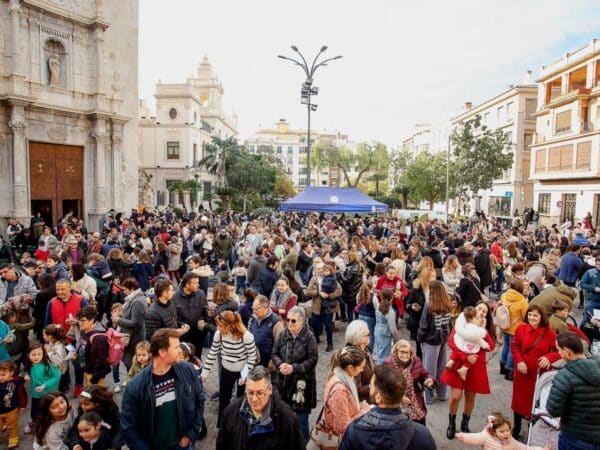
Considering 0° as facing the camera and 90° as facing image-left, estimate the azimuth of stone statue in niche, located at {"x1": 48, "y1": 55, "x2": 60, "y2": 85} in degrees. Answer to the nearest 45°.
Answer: approximately 0°

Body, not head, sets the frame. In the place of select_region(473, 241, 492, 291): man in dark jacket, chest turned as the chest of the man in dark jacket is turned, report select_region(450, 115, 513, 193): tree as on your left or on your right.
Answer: on your right

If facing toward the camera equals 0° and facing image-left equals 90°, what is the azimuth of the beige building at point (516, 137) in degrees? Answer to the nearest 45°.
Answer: approximately 45°

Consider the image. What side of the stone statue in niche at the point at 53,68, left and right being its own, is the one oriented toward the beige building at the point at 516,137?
left

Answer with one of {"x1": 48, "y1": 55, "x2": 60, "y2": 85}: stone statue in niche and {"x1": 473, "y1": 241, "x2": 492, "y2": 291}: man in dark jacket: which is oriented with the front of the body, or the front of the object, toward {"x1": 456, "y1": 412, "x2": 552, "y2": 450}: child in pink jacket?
the stone statue in niche

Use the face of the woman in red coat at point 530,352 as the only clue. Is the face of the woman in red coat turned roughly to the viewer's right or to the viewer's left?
to the viewer's left

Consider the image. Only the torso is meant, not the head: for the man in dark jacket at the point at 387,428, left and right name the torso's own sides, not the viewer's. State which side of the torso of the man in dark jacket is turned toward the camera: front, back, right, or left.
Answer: back

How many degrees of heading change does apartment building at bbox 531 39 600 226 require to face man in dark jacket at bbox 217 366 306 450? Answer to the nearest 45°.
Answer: approximately 45° to its left
